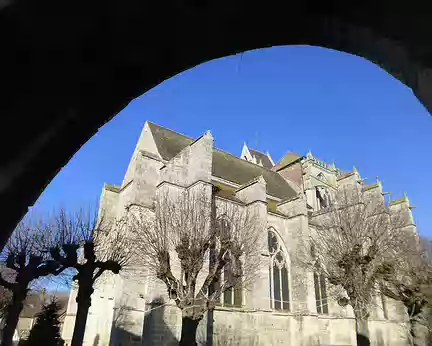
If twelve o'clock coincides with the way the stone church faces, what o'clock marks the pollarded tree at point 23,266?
The pollarded tree is roughly at 12 o'clock from the stone church.

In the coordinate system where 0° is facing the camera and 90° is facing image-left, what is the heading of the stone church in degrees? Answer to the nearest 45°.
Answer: approximately 45°
